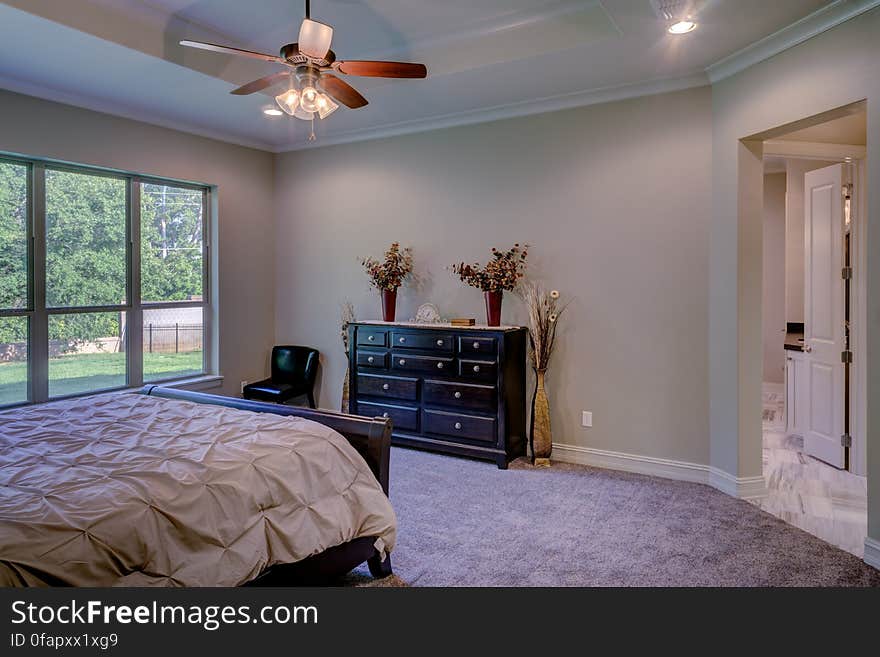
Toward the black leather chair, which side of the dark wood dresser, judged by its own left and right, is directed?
right

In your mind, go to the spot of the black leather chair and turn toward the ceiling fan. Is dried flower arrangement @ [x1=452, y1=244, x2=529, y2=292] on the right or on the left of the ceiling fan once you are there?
left

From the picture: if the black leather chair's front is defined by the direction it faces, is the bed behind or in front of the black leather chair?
in front

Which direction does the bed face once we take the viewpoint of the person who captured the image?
facing away from the viewer and to the right of the viewer

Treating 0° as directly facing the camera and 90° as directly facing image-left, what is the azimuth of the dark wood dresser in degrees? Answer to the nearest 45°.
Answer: approximately 45°

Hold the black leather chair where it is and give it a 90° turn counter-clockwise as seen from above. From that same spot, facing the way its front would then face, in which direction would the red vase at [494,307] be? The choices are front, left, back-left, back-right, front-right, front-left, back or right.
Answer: front

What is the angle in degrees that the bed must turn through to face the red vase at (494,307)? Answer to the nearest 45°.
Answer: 0° — it already faces it

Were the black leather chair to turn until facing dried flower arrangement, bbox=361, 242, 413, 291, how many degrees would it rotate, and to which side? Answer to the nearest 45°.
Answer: approximately 90° to its left

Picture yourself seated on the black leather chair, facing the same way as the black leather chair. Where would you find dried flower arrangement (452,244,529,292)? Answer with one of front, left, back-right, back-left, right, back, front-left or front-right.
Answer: left

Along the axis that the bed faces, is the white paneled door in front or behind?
in front

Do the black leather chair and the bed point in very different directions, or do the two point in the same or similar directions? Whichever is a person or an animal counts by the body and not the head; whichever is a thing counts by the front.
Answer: very different directions

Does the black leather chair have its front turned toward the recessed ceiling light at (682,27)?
no

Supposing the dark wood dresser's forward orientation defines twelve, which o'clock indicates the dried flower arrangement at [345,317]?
The dried flower arrangement is roughly at 3 o'clock from the dark wood dresser.

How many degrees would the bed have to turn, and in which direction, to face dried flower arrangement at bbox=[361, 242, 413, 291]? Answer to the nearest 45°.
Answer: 0° — it already faces it
